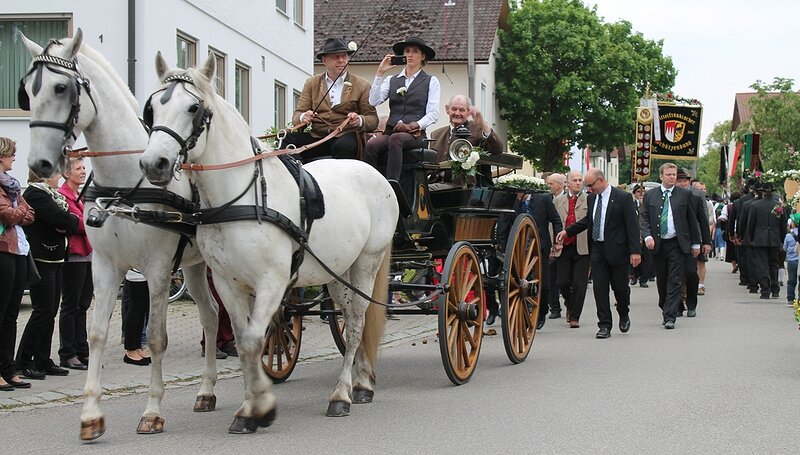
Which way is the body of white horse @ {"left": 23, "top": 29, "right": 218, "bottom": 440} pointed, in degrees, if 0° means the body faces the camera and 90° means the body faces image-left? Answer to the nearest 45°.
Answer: approximately 45°

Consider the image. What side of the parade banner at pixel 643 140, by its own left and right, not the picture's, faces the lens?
front

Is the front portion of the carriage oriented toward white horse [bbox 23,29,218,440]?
yes

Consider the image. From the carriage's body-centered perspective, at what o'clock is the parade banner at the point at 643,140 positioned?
The parade banner is roughly at 5 o'clock from the carriage.

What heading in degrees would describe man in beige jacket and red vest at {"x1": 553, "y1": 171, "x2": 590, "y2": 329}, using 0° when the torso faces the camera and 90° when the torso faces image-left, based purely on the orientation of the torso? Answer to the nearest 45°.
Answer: approximately 0°

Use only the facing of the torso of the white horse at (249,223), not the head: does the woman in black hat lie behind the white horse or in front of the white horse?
behind

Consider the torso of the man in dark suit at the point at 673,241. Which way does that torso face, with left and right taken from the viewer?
facing the viewer

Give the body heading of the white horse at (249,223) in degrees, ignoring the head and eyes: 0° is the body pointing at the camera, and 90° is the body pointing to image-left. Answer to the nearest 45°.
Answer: approximately 45°

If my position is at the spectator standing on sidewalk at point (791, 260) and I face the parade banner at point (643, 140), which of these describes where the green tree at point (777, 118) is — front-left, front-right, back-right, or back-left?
front-right

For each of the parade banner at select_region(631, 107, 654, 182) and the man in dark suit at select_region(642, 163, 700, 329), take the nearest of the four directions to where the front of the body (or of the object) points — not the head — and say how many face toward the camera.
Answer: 2

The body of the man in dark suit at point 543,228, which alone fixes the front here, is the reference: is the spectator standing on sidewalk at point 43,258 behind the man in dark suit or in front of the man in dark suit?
in front

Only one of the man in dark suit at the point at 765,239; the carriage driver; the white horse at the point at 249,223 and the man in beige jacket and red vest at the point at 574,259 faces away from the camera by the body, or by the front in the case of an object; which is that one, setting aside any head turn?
the man in dark suit

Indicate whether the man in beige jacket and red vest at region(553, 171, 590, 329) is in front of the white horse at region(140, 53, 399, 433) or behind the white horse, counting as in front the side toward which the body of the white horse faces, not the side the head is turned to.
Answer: behind

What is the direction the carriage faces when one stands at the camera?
facing the viewer and to the left of the viewer

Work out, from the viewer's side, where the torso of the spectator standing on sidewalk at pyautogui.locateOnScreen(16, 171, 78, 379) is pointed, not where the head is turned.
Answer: to the viewer's right

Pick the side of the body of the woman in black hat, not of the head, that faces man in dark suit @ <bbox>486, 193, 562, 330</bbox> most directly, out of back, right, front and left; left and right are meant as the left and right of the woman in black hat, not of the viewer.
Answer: back

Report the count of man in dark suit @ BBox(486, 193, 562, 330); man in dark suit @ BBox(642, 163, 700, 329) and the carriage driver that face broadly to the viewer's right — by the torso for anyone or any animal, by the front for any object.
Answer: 0
